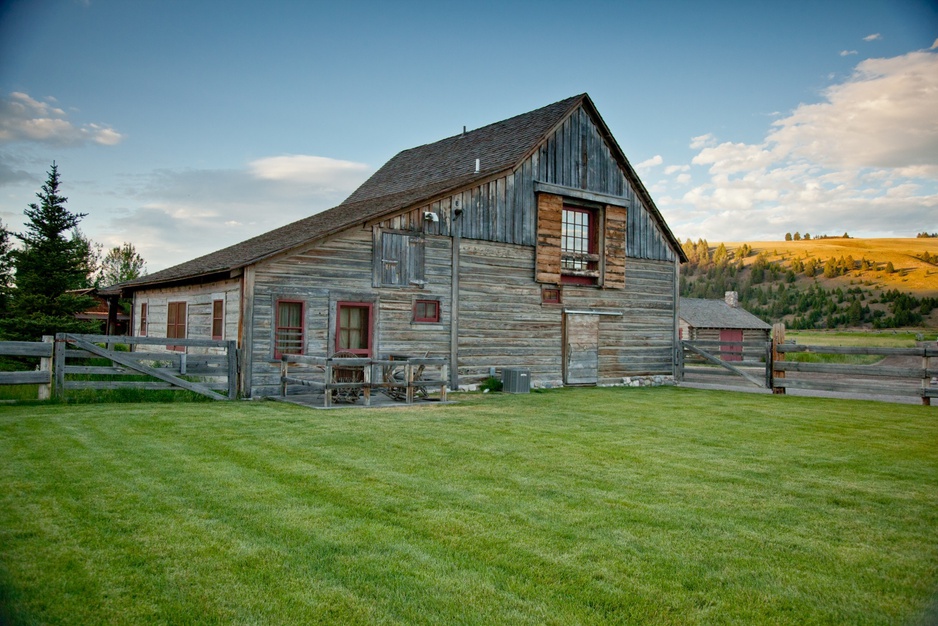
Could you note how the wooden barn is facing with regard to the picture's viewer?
facing the viewer and to the right of the viewer

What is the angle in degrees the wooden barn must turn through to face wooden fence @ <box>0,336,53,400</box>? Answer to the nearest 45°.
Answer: approximately 90° to its right

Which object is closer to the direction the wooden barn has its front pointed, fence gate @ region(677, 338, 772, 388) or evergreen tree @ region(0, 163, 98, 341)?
the fence gate

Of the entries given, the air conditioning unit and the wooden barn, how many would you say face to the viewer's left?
0

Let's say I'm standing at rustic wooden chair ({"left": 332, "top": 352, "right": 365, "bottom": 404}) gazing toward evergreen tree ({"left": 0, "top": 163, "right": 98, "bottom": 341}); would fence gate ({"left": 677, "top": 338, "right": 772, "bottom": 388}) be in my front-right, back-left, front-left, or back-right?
back-right

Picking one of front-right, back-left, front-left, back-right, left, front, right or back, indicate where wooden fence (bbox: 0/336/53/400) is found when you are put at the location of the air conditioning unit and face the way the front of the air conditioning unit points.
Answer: right

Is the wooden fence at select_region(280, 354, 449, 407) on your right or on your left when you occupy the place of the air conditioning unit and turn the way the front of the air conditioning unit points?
on your right

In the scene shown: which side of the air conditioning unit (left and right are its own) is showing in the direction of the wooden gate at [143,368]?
right

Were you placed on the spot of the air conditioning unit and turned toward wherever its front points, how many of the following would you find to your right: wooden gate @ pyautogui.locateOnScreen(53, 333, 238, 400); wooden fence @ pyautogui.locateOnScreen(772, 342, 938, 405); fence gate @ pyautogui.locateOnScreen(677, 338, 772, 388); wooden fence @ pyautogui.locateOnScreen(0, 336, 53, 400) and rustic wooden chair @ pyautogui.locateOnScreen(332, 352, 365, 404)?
3

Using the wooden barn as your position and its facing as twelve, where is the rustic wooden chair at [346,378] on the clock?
The rustic wooden chair is roughly at 3 o'clock from the wooden barn.
